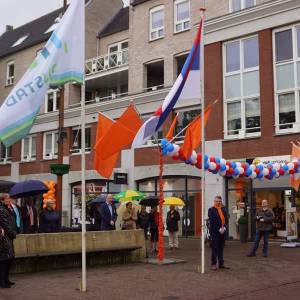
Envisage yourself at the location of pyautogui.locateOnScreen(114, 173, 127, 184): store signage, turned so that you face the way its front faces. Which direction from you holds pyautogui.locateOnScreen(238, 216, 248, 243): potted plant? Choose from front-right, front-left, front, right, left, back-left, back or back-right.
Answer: front-left

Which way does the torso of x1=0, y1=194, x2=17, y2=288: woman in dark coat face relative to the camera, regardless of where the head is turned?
to the viewer's right

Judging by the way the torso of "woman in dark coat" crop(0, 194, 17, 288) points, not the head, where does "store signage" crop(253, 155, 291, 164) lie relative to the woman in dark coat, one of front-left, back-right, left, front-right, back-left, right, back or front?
front-left

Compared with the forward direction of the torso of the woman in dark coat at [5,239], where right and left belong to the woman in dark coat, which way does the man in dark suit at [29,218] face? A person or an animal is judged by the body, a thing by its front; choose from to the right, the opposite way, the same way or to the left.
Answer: to the right

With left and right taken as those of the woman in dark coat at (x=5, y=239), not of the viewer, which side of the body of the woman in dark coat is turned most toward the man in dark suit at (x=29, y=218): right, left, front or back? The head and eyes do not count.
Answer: left

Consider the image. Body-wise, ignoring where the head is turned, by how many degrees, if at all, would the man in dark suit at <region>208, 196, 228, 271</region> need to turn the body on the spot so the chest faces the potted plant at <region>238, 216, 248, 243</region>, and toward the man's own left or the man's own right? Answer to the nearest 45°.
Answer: approximately 135° to the man's own left

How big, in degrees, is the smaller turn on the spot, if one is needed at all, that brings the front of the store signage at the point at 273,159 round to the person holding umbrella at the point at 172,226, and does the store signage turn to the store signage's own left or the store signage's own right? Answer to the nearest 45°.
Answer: approximately 45° to the store signage's own right

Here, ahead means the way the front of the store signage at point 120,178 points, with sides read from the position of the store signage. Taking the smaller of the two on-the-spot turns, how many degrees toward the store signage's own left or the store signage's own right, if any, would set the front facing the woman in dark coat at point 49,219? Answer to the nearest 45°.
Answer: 0° — it already faces them

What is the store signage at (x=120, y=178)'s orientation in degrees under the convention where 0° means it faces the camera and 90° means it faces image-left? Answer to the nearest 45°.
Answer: approximately 0°

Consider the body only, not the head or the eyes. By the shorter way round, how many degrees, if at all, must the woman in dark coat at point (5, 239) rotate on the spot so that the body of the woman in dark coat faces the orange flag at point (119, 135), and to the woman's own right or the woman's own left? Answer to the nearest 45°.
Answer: approximately 45° to the woman's own left

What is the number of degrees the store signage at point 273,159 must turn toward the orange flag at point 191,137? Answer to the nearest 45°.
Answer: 0° — it already faces it

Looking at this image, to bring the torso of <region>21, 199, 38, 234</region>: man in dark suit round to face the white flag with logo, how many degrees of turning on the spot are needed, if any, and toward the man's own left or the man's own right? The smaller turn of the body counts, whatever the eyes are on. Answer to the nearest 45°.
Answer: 0° — they already face it
